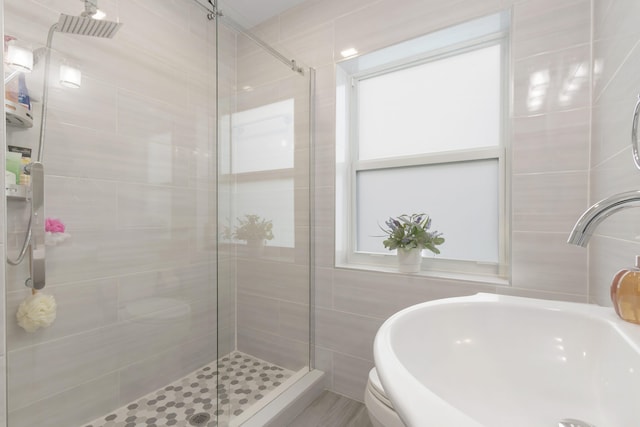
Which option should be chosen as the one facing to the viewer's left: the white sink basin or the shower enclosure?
the white sink basin

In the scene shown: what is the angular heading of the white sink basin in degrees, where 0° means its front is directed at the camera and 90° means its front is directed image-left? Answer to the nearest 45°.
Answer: approximately 90°

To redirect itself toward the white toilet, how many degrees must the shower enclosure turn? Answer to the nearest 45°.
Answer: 0° — it already faces it

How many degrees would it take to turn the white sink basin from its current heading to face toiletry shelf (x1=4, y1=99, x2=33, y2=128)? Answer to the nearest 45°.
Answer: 0° — it already faces it

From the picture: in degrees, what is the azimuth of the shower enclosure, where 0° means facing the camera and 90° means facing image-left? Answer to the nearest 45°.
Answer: approximately 315°

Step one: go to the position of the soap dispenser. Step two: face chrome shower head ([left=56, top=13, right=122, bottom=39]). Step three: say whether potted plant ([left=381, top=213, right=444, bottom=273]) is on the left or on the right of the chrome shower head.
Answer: right

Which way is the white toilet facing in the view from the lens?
facing away from the viewer and to the left of the viewer

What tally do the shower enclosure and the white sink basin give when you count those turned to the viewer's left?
1

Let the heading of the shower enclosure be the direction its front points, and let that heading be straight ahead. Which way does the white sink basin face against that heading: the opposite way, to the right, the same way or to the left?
the opposite way
